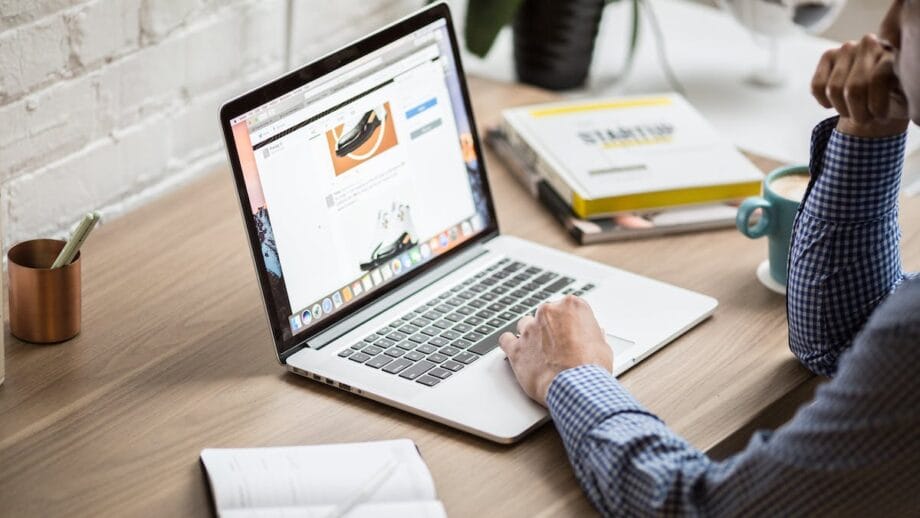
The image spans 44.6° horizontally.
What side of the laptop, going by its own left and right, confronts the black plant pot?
left

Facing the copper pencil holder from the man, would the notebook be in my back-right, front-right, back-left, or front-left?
front-left

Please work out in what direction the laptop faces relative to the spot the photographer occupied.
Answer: facing the viewer and to the right of the viewer

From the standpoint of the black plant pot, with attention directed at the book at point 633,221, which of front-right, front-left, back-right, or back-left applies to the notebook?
front-right
